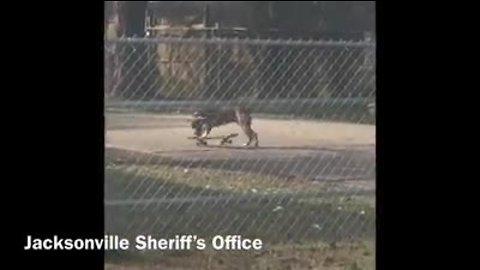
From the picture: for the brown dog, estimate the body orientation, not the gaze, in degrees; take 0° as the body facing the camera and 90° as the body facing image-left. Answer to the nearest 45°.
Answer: approximately 90°

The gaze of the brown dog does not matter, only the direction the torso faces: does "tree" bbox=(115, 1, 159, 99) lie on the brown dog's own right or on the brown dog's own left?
on the brown dog's own right
